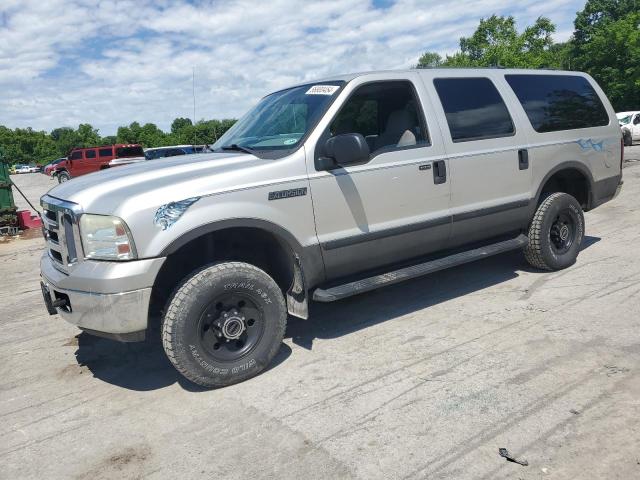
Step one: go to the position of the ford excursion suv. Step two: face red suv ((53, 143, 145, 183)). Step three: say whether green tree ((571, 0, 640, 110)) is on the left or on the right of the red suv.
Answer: right

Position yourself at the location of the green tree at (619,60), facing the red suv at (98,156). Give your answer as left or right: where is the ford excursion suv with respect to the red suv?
left

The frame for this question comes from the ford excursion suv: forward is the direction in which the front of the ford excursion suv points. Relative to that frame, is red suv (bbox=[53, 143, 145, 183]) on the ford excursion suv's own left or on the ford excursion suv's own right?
on the ford excursion suv's own right

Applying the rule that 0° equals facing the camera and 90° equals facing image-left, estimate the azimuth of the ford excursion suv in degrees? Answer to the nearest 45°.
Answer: approximately 45°

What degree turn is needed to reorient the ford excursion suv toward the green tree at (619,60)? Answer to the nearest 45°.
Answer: approximately 180°
